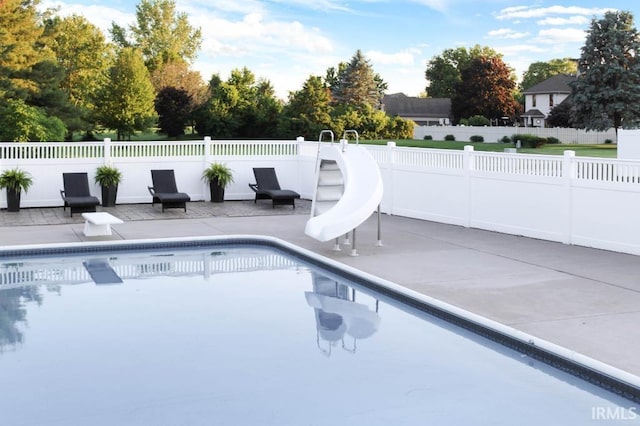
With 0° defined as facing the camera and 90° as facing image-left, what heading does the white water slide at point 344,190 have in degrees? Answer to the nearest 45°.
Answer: approximately 45°

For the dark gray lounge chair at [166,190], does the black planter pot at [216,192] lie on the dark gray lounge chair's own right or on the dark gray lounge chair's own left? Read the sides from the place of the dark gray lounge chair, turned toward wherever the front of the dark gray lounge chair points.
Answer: on the dark gray lounge chair's own left

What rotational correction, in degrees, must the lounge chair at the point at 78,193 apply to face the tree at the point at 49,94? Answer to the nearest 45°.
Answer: approximately 135° to its left

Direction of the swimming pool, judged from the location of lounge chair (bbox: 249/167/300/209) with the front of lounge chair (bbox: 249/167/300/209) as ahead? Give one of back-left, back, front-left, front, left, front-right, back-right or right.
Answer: front-right

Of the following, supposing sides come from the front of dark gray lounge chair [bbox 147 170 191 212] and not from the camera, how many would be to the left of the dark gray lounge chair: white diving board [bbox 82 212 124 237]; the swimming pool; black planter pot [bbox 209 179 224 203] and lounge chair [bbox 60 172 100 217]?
1

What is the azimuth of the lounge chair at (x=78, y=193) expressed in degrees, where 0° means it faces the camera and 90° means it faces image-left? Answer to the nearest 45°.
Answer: approximately 315°

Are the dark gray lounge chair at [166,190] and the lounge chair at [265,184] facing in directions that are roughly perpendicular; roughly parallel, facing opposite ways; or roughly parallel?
roughly parallel

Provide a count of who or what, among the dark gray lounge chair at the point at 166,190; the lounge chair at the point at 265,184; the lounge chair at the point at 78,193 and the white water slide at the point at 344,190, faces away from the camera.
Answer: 0

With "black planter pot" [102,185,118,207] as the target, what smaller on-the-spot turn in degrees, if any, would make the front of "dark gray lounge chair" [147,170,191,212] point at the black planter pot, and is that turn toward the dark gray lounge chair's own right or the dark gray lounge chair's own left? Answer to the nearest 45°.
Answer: approximately 135° to the dark gray lounge chair's own right

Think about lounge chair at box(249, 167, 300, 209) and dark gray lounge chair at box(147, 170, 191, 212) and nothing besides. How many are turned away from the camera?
0

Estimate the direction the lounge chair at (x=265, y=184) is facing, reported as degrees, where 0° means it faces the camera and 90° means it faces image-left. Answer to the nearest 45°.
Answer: approximately 315°
